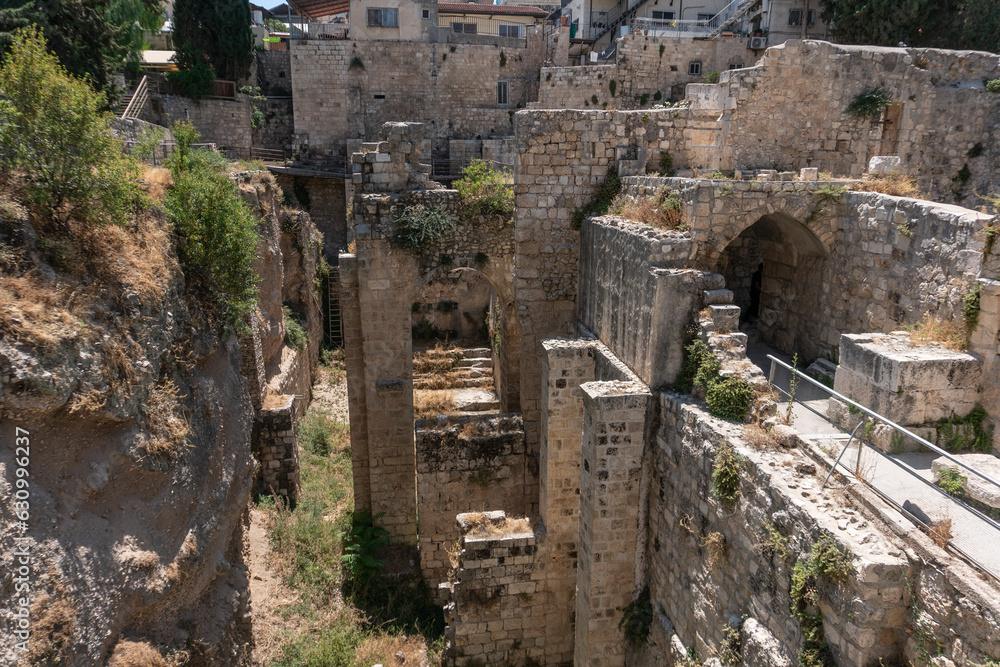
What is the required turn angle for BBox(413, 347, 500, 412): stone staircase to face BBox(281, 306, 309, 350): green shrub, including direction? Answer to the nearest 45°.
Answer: approximately 90° to its right

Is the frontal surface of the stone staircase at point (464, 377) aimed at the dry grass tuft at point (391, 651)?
yes

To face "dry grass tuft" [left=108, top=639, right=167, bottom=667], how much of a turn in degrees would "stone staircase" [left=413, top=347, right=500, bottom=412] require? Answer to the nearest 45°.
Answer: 0° — it already faces it

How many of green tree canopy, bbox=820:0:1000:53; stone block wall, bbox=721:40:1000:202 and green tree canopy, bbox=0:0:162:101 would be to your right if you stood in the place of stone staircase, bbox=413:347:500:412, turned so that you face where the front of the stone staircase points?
1

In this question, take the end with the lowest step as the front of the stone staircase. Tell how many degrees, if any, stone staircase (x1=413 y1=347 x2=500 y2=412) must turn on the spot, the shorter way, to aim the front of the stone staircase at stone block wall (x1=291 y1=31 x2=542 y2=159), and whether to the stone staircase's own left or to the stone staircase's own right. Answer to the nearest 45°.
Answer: approximately 180°

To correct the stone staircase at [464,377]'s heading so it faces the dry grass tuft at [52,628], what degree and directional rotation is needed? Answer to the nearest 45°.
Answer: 0° — it already faces it

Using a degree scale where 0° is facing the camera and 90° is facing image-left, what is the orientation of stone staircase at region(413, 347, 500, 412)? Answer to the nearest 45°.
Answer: approximately 0°

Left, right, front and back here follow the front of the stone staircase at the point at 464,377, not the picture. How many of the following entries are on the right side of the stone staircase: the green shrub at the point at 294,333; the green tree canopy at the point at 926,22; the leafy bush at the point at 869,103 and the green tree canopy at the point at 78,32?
2

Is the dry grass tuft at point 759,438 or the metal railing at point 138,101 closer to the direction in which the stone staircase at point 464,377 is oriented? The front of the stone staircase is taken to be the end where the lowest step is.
the dry grass tuft

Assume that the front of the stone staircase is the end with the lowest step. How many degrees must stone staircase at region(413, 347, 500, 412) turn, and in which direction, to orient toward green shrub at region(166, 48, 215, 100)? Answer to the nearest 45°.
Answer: approximately 135° to its right

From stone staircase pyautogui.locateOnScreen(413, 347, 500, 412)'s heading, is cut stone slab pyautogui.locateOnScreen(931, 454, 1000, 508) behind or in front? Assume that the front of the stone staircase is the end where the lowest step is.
in front
